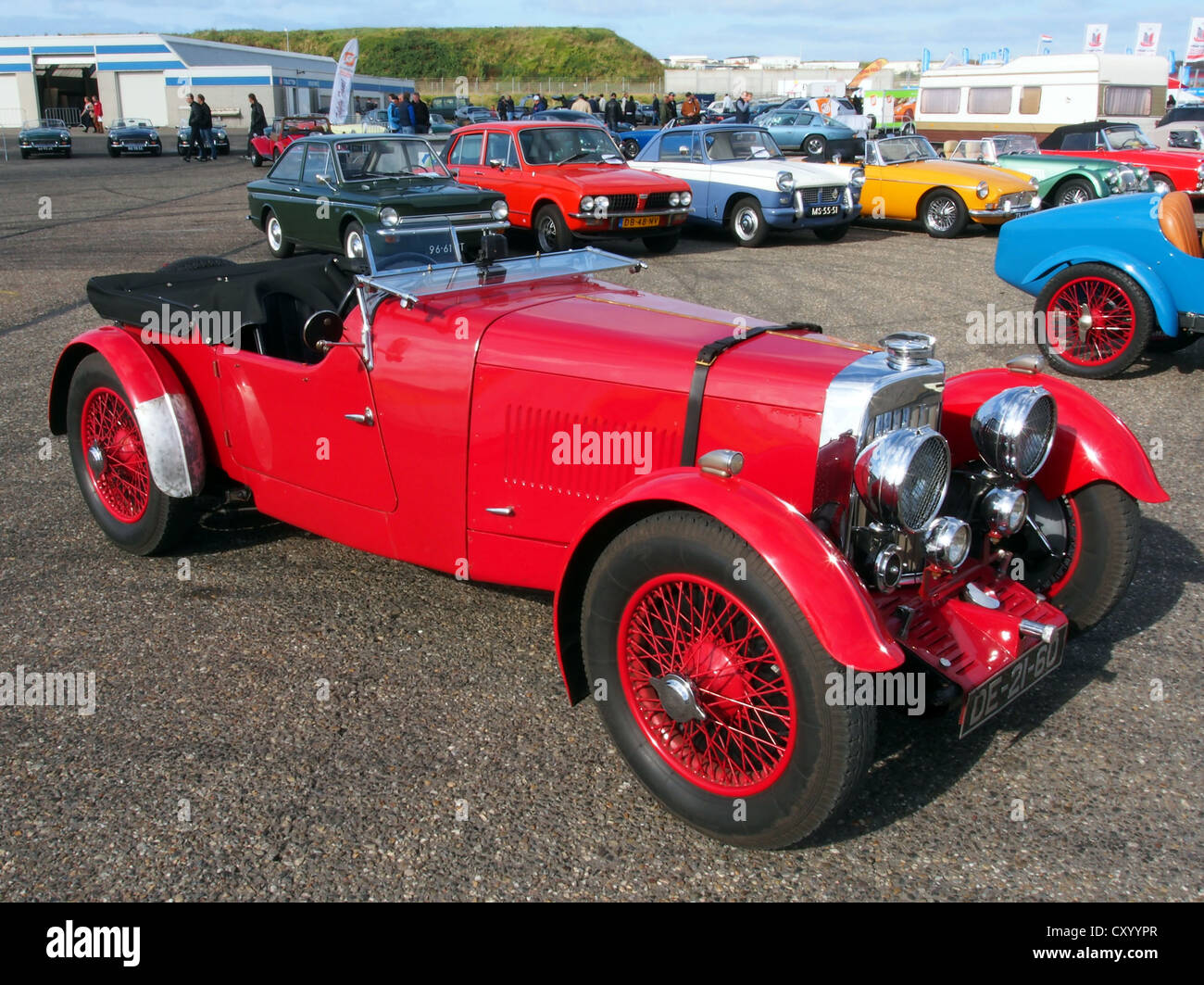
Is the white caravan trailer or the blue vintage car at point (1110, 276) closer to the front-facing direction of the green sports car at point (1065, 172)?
the blue vintage car

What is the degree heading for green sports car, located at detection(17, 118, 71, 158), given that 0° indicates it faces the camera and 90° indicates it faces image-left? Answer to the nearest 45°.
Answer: approximately 0°

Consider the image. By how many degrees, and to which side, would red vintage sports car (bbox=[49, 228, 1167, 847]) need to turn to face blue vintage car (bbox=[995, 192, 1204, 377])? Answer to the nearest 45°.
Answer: approximately 90° to its left

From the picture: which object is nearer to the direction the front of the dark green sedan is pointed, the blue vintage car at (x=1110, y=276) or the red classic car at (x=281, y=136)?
the blue vintage car

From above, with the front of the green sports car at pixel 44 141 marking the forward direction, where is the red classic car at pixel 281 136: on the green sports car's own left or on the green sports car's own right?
on the green sports car's own left

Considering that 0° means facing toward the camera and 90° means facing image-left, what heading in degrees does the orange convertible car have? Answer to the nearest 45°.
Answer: approximately 315°

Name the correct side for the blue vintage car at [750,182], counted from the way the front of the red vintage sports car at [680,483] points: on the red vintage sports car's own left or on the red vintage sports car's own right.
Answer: on the red vintage sports car's own left
